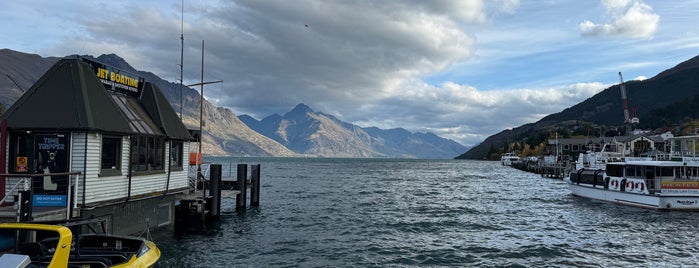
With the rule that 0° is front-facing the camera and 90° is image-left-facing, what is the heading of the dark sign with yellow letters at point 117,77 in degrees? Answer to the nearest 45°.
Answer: approximately 315°

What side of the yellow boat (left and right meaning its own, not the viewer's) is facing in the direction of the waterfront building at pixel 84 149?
left

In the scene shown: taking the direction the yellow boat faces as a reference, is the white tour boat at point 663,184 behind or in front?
in front

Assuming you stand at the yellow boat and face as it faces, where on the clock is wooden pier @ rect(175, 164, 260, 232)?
The wooden pier is roughly at 10 o'clock from the yellow boat.

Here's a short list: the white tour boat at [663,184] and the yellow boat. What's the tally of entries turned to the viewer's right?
1

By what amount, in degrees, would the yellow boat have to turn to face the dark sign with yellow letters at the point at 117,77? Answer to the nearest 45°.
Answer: approximately 90° to its left

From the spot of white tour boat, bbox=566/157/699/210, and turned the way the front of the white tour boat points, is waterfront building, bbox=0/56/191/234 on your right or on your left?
on your left

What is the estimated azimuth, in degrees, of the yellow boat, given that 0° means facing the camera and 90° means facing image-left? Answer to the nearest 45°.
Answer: approximately 270°

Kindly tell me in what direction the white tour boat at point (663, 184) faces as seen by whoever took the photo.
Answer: facing away from the viewer and to the left of the viewer
